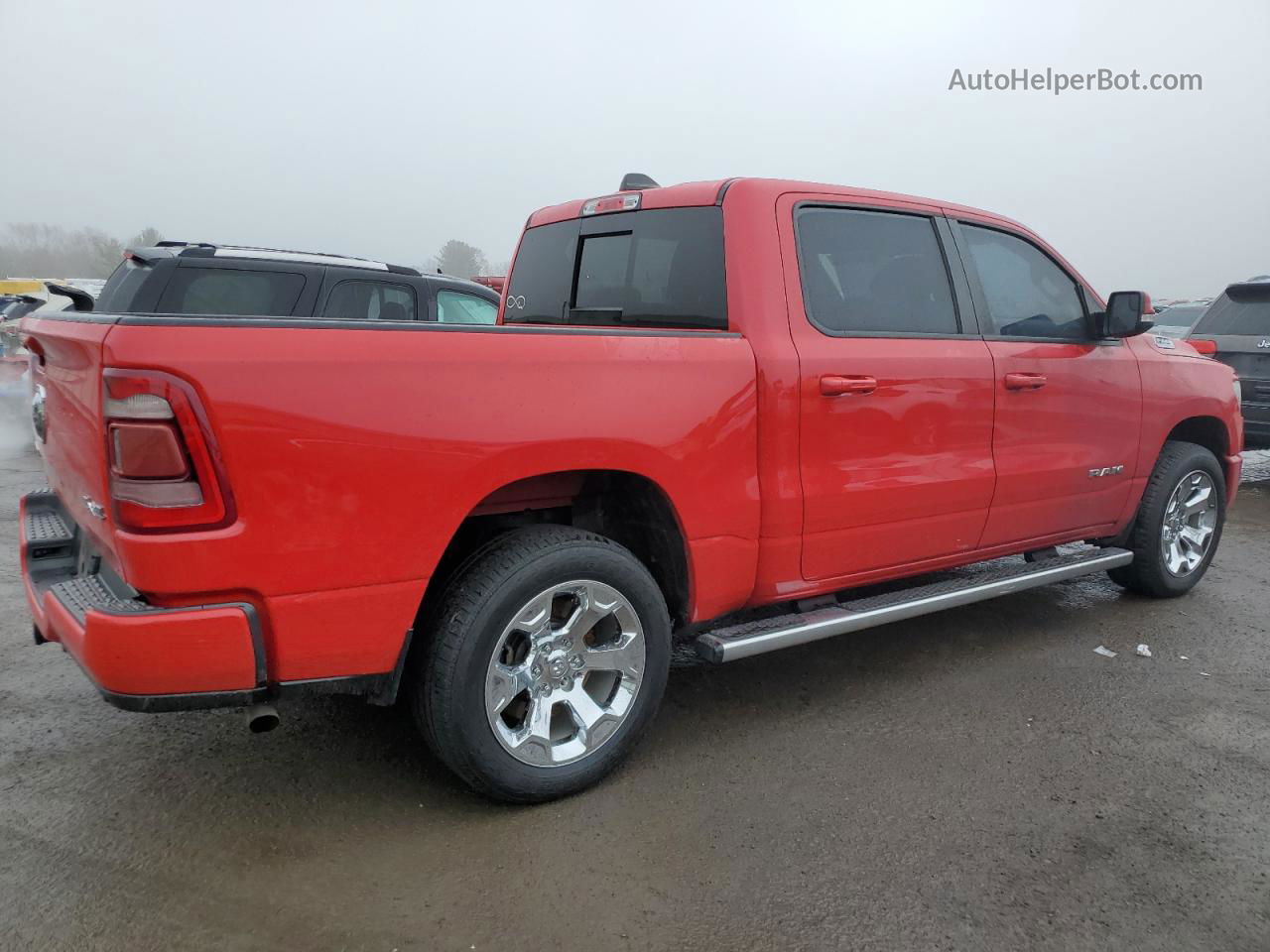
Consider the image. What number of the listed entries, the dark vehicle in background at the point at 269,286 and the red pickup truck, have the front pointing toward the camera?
0

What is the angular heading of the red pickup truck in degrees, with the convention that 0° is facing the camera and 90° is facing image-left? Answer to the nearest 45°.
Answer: approximately 225°

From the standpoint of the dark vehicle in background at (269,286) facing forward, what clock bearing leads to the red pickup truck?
The red pickup truck is roughly at 4 o'clock from the dark vehicle in background.

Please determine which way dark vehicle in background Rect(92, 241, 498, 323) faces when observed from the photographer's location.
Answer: facing away from the viewer and to the right of the viewer

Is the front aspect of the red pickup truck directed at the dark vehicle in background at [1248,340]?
yes

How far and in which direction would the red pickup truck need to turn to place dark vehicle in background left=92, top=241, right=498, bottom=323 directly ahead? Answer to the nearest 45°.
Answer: approximately 90° to its left

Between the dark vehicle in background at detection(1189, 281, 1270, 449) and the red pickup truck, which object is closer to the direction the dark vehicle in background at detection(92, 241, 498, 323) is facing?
the dark vehicle in background

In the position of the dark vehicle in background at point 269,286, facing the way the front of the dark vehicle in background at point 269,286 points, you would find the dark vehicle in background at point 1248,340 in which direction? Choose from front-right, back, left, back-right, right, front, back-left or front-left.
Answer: front-right
